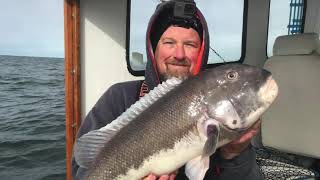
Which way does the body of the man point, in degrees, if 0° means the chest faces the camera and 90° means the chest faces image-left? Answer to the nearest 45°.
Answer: approximately 0°
